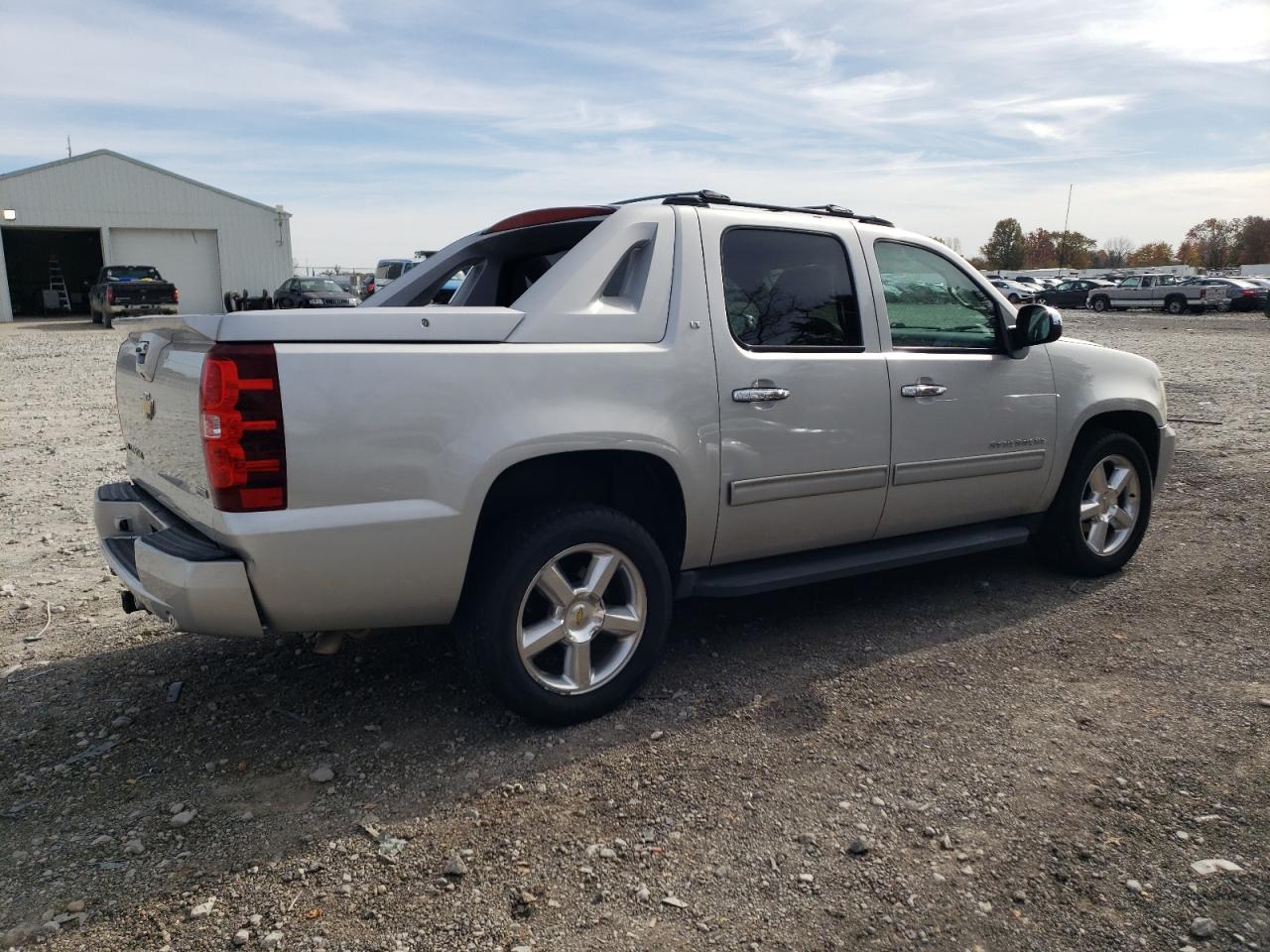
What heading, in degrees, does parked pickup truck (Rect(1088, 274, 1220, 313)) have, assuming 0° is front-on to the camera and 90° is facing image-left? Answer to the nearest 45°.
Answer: approximately 90°

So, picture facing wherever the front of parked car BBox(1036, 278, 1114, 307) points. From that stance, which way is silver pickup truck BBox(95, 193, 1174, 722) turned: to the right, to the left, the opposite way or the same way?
to the right

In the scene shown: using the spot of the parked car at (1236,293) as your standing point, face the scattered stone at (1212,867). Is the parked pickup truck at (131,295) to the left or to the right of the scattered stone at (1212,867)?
right

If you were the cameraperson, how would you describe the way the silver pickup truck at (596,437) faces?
facing away from the viewer and to the right of the viewer

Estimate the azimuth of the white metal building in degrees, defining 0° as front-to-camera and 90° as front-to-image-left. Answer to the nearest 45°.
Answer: approximately 0°

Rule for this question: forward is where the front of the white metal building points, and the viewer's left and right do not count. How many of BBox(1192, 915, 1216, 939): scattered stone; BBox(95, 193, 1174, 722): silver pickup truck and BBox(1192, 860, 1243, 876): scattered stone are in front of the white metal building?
3

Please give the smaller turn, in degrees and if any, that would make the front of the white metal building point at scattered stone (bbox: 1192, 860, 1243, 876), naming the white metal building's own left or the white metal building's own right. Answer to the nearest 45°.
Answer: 0° — it already faces it

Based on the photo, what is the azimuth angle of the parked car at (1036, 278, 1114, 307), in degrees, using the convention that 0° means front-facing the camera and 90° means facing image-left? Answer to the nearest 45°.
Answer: approximately 90°

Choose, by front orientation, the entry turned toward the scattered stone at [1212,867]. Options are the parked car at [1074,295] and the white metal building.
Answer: the white metal building
